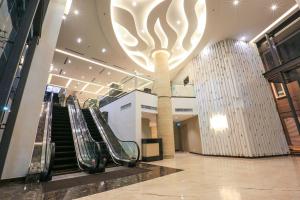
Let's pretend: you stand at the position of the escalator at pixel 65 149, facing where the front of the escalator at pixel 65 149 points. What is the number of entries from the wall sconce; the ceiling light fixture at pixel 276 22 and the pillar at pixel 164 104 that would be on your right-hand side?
0

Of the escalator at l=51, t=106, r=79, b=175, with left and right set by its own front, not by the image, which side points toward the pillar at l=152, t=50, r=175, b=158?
left

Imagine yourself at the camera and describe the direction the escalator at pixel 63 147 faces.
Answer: facing the viewer

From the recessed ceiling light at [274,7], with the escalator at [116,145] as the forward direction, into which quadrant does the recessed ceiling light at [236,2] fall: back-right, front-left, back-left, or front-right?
front-left

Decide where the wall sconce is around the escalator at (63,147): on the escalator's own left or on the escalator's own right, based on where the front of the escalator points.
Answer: on the escalator's own left

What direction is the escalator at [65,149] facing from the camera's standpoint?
toward the camera

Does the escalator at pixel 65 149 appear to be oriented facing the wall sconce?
no

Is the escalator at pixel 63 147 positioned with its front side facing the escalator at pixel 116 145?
no

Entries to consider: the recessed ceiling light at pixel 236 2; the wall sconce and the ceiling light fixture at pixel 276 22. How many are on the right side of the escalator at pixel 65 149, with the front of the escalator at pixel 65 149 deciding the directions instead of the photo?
0

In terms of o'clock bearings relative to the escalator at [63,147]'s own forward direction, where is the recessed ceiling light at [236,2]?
The recessed ceiling light is roughly at 10 o'clock from the escalator.

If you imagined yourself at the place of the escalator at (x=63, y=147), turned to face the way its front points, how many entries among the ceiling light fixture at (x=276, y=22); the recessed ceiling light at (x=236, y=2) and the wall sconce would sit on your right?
0

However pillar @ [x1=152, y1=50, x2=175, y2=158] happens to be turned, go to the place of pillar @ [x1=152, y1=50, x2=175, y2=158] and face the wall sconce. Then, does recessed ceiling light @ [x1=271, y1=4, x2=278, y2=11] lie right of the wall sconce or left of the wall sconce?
right

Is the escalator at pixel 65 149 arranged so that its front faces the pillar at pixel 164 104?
no
